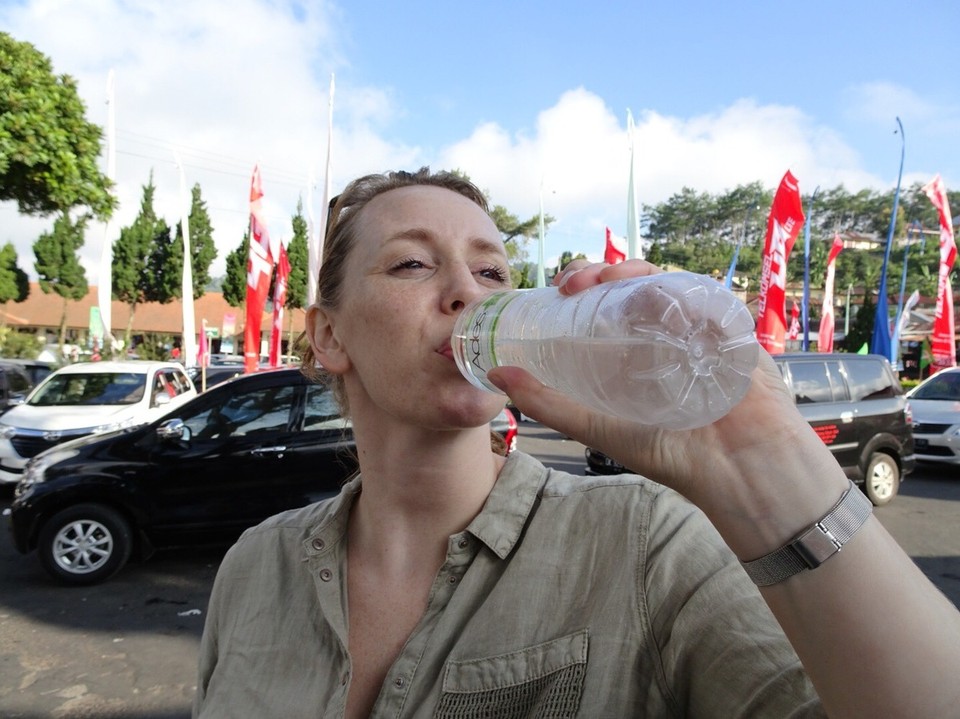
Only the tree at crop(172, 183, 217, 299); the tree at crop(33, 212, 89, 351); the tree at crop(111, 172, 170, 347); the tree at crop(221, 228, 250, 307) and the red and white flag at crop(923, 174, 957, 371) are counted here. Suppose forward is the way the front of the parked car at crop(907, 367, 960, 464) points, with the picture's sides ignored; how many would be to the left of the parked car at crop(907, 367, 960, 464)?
0

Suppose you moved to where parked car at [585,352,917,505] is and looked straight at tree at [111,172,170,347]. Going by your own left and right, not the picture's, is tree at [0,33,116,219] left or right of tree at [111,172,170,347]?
left

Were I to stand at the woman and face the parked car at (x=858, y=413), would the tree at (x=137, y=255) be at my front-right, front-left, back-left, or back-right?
front-left

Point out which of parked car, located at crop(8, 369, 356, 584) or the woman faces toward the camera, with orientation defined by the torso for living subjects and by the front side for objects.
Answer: the woman

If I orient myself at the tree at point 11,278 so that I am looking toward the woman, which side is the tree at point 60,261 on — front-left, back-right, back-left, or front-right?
front-left

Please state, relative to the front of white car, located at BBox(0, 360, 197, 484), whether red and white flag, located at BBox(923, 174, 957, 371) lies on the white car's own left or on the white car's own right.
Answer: on the white car's own left

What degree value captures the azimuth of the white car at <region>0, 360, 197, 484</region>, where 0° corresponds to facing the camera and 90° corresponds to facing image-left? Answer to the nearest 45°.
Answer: approximately 45°

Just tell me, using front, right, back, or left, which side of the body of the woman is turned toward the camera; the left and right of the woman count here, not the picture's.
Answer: front

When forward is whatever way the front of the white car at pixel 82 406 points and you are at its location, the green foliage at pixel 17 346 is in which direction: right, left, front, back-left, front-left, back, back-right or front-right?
back-right

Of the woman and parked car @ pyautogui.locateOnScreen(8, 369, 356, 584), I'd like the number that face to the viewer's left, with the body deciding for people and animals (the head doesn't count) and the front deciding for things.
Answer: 1

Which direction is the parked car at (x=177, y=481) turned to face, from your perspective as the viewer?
facing to the left of the viewer

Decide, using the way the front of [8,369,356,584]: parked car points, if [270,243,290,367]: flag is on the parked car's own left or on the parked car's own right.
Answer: on the parked car's own right

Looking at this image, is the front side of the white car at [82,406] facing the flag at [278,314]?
no

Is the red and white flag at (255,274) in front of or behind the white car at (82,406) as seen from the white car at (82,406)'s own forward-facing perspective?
behind

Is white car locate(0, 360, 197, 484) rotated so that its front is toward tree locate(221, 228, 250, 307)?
no

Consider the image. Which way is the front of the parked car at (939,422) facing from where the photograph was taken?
facing the viewer and to the left of the viewer
